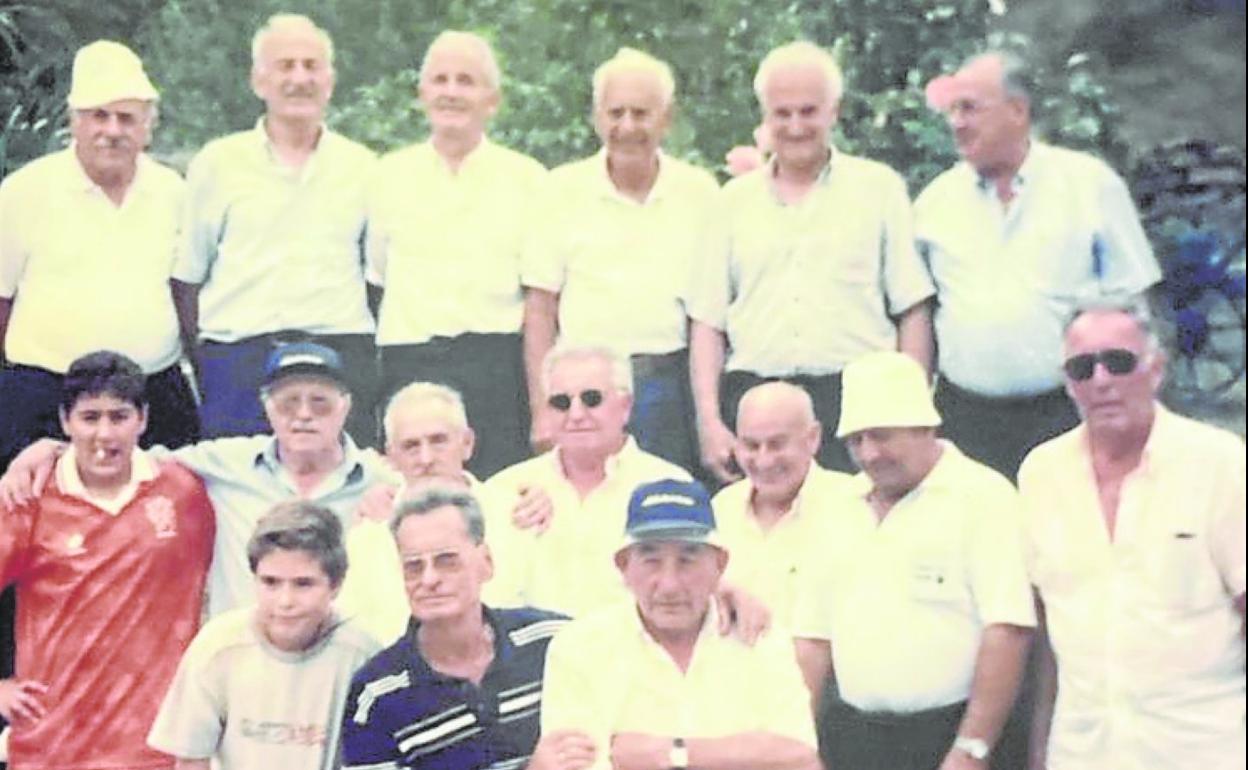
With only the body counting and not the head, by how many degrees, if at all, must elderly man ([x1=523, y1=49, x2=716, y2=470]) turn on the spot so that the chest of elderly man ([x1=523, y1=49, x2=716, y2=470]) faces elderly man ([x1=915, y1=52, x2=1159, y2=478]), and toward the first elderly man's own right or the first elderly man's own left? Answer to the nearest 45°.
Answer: approximately 90° to the first elderly man's own left

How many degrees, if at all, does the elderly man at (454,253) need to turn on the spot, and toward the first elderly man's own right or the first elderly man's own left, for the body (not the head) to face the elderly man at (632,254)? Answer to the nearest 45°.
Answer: approximately 90° to the first elderly man's own left

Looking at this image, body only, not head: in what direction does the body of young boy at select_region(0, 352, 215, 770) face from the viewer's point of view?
toward the camera

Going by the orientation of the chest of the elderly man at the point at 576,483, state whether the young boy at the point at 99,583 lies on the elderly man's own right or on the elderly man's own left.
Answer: on the elderly man's own right

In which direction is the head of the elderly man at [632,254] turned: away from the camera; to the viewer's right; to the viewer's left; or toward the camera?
toward the camera

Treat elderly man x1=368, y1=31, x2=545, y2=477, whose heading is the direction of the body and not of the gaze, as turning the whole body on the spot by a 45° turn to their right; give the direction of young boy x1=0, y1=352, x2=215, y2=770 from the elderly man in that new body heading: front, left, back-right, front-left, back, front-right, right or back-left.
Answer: front-right

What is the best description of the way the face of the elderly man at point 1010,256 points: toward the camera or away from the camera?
toward the camera

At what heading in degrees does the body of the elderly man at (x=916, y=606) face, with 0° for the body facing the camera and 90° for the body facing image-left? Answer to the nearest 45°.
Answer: approximately 45°

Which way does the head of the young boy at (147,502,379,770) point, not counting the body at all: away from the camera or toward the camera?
toward the camera

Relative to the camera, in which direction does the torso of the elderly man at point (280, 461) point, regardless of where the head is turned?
toward the camera

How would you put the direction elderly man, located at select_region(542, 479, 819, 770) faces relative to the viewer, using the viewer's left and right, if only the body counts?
facing the viewer

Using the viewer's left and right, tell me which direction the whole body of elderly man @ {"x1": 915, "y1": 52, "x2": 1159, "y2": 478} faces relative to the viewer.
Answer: facing the viewer and to the left of the viewer

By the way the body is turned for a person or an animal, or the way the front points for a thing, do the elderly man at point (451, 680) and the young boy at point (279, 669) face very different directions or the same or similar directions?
same or similar directions

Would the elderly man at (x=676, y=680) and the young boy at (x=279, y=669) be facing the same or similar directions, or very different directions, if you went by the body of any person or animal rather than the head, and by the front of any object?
same or similar directions

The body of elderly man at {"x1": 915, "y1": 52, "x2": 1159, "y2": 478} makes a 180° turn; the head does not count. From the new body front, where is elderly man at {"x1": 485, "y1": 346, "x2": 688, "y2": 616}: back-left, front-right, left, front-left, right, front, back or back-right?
back-left

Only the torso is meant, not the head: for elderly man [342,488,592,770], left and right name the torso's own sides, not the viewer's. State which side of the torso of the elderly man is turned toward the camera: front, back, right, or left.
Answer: front

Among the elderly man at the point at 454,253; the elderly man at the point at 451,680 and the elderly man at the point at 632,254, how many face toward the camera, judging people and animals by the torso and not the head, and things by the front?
3
